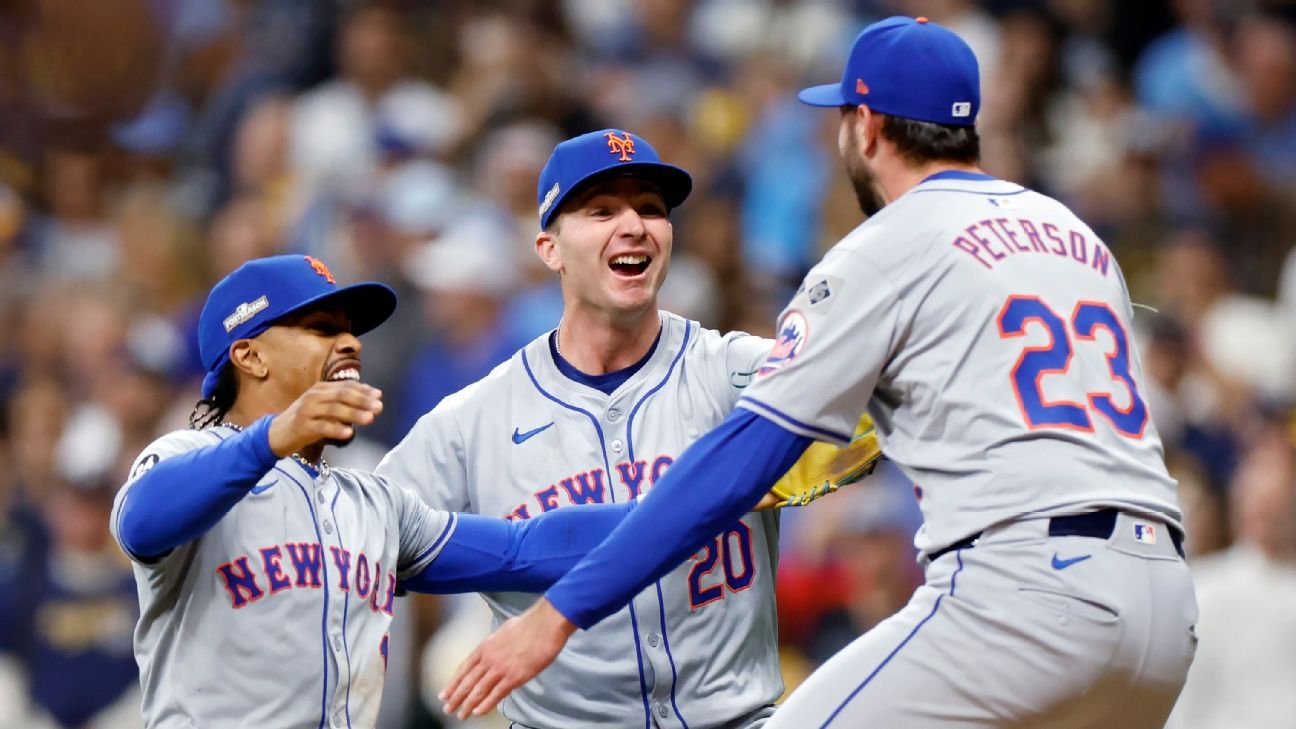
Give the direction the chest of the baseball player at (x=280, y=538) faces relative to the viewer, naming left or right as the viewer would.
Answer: facing the viewer and to the right of the viewer

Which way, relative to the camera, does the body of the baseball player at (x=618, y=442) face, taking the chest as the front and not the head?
toward the camera

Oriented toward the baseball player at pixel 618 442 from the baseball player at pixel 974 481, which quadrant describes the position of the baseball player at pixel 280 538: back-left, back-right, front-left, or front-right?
front-left

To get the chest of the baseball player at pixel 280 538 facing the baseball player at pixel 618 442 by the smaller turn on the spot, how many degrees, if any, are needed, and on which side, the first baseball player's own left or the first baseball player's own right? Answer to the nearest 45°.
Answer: approximately 90° to the first baseball player's own left

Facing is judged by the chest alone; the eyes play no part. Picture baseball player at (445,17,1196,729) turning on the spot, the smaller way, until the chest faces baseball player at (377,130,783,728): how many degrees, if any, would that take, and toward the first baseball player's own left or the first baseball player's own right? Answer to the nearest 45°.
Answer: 0° — they already face them

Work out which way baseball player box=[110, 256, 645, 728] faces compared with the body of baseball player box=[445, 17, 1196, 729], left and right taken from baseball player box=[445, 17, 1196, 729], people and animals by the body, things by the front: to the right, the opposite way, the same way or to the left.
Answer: the opposite way

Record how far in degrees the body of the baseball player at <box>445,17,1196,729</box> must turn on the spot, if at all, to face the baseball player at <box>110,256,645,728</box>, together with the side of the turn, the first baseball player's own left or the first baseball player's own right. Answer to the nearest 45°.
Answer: approximately 45° to the first baseball player's own left

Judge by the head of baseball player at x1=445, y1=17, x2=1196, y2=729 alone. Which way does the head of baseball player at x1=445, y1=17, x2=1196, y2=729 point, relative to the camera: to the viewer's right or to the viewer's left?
to the viewer's left

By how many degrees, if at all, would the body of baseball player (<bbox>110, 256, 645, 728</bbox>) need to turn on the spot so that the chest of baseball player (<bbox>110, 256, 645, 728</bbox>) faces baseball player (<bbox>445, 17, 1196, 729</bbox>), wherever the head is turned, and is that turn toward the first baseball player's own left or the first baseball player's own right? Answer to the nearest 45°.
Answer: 0° — they already face them

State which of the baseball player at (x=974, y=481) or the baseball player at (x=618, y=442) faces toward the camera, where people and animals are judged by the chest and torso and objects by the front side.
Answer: the baseball player at (x=618, y=442)

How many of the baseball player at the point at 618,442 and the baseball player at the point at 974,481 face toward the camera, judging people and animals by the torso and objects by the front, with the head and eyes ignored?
1

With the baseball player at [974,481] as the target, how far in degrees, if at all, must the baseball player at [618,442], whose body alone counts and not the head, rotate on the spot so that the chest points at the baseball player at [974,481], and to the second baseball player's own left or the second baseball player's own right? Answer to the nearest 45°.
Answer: approximately 45° to the second baseball player's own left

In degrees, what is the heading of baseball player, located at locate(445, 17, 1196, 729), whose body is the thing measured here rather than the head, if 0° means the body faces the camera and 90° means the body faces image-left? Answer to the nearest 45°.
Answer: approximately 135°
